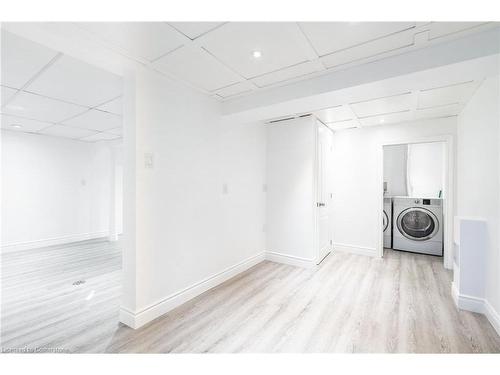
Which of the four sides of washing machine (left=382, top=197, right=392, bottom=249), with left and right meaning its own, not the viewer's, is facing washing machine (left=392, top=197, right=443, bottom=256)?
left

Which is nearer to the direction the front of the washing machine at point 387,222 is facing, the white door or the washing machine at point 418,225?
the white door

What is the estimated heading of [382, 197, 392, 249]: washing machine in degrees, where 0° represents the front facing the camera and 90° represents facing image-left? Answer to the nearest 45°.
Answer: approximately 0°

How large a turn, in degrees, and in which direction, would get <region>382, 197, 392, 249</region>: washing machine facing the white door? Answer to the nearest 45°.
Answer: approximately 45° to its right

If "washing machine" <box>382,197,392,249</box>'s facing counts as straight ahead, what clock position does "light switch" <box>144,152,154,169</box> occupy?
The light switch is roughly at 1 o'clock from the washing machine.

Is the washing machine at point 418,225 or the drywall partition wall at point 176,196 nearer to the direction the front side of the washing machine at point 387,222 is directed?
the drywall partition wall

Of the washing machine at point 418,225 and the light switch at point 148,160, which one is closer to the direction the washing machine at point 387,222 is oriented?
the light switch

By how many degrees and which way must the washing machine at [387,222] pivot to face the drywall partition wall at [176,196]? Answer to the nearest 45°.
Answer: approximately 45° to its right
